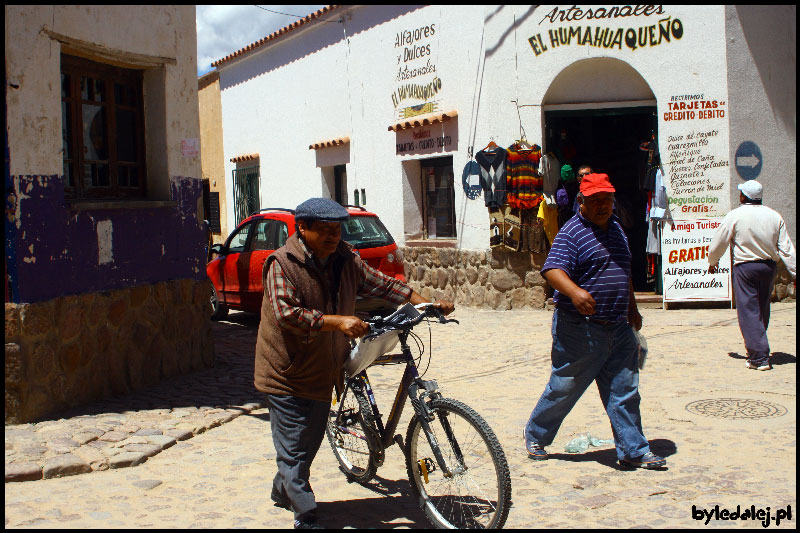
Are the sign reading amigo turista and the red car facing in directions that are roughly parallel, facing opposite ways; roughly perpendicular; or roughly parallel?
roughly perpendicular

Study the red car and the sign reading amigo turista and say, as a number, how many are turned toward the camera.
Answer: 1

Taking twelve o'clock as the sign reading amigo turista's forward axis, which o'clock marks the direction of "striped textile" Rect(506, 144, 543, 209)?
The striped textile is roughly at 3 o'clock from the sign reading amigo turista.

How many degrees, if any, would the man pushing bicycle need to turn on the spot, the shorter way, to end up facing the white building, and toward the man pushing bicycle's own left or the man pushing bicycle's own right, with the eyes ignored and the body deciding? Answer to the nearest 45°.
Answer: approximately 135° to the man pushing bicycle's own left

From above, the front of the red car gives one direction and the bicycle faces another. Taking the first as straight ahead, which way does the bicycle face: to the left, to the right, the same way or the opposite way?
the opposite way

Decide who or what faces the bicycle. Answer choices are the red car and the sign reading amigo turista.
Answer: the sign reading amigo turista

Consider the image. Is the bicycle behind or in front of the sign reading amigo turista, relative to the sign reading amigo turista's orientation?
in front

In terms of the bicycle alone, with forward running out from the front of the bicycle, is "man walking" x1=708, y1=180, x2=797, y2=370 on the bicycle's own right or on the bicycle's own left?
on the bicycle's own left

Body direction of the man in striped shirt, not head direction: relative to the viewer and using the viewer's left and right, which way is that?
facing the viewer and to the right of the viewer

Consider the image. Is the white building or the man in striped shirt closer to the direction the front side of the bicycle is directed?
the man in striped shirt

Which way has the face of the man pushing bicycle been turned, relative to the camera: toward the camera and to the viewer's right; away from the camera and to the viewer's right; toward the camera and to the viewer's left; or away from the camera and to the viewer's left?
toward the camera and to the viewer's right

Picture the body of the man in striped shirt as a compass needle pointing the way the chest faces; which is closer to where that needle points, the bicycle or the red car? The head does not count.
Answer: the bicycle

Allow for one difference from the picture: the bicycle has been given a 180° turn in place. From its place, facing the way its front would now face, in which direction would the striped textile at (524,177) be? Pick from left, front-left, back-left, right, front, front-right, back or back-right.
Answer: front-right
